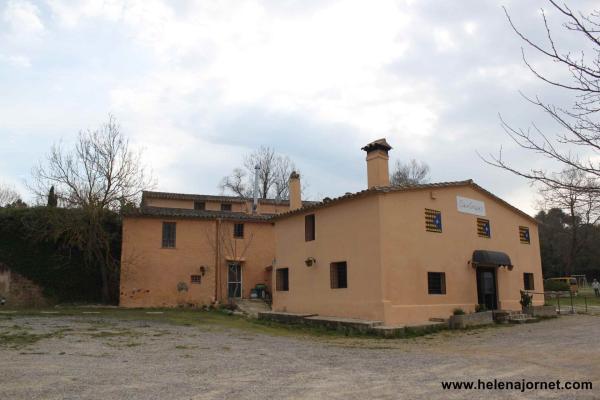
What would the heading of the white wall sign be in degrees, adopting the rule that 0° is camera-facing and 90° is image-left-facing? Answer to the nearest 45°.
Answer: approximately 315°

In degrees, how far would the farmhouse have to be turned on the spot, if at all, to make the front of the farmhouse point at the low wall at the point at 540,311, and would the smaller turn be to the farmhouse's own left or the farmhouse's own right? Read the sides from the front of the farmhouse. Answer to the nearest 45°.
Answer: approximately 45° to the farmhouse's own left

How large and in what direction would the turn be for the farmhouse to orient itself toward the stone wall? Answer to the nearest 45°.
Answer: approximately 135° to its right

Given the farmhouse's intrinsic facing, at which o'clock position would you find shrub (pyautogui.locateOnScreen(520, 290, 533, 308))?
The shrub is roughly at 10 o'clock from the farmhouse.

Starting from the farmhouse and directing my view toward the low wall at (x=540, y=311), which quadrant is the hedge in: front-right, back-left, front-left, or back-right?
back-left

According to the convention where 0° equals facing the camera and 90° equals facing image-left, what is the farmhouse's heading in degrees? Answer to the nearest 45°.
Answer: approximately 315°

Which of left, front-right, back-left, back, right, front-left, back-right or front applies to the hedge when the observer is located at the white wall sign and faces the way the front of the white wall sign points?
back-right
